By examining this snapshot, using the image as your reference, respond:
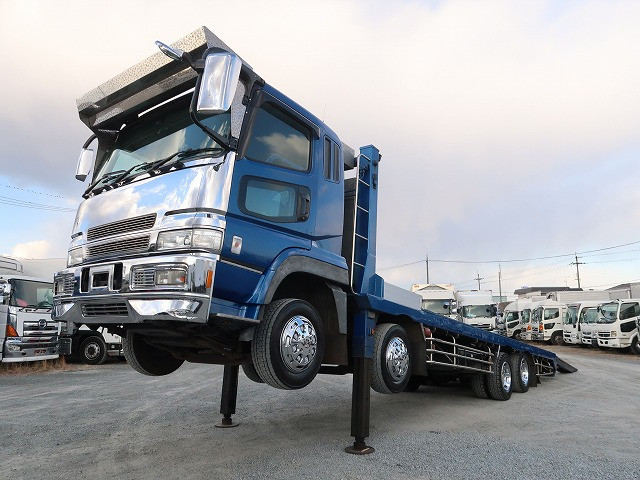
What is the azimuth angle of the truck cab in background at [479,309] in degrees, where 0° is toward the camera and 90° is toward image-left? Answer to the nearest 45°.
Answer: approximately 0°

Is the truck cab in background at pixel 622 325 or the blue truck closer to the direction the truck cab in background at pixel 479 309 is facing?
the blue truck

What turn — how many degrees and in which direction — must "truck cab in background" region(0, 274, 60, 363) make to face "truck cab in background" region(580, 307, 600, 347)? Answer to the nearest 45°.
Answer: approximately 45° to its left

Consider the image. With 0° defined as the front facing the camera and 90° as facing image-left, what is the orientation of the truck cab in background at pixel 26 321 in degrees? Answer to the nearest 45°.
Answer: approximately 315°

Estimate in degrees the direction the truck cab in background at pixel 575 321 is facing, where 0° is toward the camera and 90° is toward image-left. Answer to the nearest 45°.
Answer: approximately 45°
